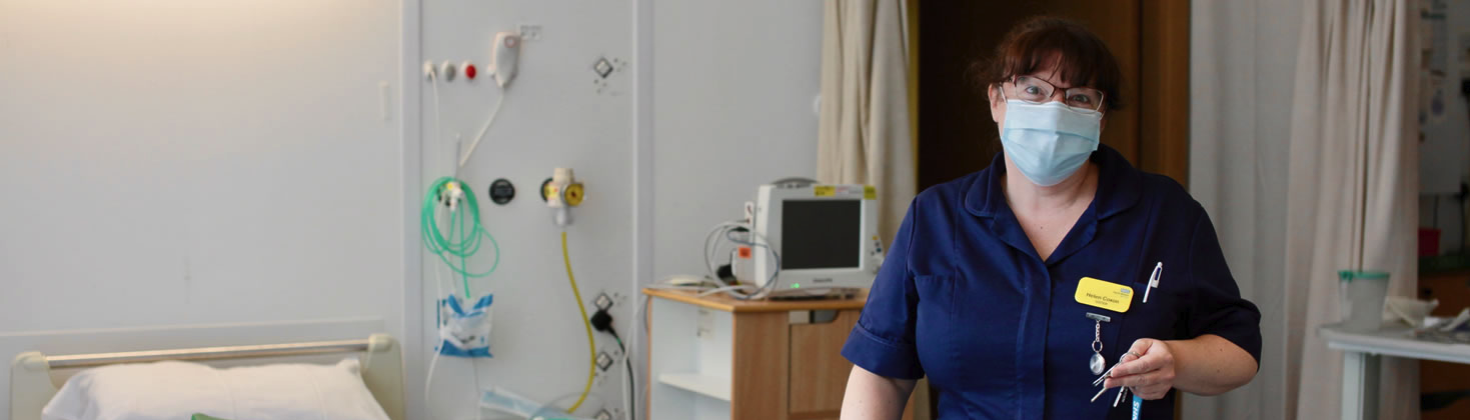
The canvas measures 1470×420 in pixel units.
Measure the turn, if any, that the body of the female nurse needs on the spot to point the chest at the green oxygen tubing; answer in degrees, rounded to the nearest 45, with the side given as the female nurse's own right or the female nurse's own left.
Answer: approximately 135° to the female nurse's own right

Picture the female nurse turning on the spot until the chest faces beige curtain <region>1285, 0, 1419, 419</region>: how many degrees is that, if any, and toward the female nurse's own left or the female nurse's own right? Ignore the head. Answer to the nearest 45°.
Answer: approximately 135° to the female nurse's own left

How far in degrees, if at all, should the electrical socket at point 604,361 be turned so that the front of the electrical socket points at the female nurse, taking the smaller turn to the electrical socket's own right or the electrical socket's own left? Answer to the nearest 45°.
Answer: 0° — it already faces them

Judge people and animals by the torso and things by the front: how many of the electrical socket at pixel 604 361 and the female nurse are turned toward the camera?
2

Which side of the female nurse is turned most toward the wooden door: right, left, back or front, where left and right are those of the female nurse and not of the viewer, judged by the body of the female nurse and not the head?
back

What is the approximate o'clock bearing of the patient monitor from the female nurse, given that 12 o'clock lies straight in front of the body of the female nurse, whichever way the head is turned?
The patient monitor is roughly at 5 o'clock from the female nurse.

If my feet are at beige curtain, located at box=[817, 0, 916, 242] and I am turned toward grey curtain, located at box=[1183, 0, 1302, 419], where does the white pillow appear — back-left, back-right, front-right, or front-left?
back-right

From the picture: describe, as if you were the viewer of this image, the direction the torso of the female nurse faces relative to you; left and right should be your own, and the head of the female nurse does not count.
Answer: facing the viewer

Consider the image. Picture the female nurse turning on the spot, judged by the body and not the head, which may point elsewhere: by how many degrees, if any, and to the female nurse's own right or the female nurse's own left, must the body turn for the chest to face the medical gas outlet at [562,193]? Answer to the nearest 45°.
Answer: approximately 135° to the female nurse's own right

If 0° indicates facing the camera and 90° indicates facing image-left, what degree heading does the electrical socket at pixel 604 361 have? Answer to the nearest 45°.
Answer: approximately 0°

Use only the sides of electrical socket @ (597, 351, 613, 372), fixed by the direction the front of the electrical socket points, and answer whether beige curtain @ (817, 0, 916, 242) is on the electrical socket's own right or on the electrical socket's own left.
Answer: on the electrical socket's own left

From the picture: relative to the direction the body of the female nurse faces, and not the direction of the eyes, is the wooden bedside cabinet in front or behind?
behind

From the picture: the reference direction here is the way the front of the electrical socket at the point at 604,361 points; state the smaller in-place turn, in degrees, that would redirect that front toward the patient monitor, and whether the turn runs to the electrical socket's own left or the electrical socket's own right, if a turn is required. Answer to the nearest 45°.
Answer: approximately 45° to the electrical socket's own left
